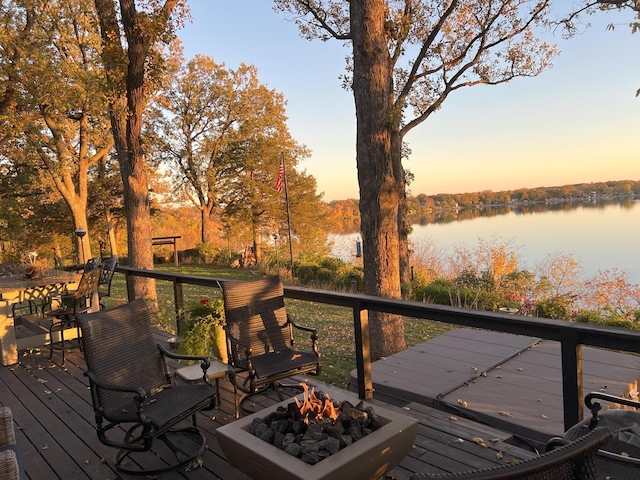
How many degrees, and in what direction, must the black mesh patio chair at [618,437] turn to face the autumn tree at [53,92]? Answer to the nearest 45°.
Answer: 0° — it already faces it

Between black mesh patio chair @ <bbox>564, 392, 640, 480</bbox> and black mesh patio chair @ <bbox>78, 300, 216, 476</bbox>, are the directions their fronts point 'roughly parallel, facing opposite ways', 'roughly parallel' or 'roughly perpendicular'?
roughly parallel, facing opposite ways

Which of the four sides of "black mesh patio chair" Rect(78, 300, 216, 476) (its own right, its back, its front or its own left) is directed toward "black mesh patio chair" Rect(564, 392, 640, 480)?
front

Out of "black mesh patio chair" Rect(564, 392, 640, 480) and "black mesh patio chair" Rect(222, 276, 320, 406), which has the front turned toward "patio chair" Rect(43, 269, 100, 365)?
"black mesh patio chair" Rect(564, 392, 640, 480)

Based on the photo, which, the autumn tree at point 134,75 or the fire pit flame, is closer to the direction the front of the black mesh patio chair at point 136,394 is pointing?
the fire pit flame

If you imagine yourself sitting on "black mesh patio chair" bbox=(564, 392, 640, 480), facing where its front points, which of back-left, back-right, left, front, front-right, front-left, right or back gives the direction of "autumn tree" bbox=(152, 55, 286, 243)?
front-right

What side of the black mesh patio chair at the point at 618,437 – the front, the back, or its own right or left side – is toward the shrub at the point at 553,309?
right

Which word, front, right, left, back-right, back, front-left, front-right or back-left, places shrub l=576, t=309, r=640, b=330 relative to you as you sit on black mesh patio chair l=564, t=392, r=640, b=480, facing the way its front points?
right

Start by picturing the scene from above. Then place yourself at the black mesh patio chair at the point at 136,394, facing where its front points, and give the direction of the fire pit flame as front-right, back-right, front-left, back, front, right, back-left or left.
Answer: front

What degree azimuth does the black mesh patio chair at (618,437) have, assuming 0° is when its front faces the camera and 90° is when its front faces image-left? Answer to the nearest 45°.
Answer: approximately 90°

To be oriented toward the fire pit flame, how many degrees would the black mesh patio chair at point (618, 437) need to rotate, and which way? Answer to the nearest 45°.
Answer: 0° — it already faces it

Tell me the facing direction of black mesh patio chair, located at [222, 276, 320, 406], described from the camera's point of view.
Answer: facing the viewer and to the right of the viewer
